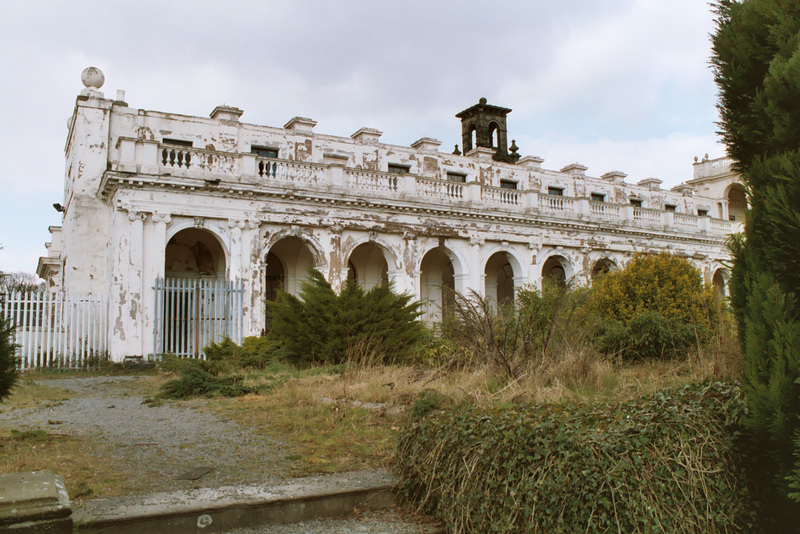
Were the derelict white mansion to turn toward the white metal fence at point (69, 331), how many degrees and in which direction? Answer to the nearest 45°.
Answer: approximately 90° to its right

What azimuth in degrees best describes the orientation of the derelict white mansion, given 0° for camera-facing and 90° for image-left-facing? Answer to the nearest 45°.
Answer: approximately 315°

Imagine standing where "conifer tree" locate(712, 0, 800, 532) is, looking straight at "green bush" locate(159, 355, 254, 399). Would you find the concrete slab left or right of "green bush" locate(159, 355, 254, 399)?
left

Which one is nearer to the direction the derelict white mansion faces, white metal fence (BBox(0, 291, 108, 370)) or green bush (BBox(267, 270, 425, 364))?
the green bush

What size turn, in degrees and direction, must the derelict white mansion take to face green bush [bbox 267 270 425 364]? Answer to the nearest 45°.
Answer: approximately 45° to its right

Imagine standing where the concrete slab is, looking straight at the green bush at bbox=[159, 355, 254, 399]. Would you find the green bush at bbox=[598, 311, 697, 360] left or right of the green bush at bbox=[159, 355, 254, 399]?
right

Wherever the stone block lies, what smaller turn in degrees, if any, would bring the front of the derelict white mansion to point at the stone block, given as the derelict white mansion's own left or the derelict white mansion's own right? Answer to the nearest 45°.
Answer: approximately 45° to the derelict white mansion's own right

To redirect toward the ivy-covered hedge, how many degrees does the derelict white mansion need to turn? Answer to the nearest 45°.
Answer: approximately 45° to its right

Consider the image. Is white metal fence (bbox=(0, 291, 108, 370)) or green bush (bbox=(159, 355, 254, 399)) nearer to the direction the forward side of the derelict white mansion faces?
the green bush

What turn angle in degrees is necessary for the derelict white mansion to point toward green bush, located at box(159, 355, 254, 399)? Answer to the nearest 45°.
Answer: approximately 45° to its right

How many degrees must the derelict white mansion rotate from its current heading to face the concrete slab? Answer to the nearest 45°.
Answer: approximately 45° to its right

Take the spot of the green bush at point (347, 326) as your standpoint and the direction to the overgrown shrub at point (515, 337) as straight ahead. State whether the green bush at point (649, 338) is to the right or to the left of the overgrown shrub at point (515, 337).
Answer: left

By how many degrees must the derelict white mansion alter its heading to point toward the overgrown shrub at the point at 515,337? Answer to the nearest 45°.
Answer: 0° — it already faces it
